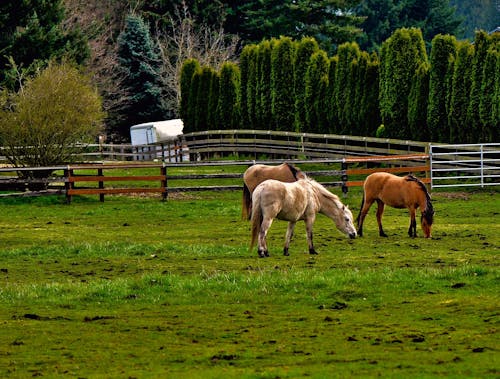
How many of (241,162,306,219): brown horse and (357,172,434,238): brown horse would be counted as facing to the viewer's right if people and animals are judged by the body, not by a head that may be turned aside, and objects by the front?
2

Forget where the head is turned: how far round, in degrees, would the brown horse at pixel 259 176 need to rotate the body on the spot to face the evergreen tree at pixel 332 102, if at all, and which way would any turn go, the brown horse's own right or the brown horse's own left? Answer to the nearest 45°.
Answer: approximately 90° to the brown horse's own left

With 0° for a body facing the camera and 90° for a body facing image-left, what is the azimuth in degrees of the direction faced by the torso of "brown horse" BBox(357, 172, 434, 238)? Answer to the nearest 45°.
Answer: approximately 270°

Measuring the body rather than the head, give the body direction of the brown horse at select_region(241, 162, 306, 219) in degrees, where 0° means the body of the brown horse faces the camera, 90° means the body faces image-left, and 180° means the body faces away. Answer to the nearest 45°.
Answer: approximately 270°

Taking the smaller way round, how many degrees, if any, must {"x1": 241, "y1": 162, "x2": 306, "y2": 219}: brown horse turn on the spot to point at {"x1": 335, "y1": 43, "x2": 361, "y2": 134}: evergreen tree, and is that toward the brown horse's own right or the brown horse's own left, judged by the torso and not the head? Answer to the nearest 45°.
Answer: approximately 90° to the brown horse's own left

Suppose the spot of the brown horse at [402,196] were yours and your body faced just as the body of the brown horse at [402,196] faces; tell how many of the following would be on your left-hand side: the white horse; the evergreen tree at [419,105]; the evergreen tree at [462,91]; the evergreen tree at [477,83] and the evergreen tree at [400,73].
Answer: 4

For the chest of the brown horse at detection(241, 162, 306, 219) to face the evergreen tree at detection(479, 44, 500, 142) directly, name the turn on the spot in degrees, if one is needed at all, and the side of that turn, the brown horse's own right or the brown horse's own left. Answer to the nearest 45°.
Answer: approximately 45° to the brown horse's own left

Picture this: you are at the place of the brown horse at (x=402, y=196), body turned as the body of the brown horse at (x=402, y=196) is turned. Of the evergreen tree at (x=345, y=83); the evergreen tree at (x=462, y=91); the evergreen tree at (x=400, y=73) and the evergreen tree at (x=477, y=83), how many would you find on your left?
4

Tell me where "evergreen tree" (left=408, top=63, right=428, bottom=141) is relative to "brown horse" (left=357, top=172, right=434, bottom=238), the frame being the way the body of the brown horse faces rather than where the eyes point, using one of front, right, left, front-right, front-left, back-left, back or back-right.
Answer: left

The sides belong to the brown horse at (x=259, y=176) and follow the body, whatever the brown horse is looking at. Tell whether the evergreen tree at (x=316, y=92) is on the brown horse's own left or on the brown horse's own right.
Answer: on the brown horse's own left

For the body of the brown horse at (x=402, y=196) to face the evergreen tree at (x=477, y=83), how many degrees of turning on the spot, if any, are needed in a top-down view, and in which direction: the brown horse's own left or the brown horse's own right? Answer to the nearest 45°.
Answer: approximately 90° to the brown horse's own left
